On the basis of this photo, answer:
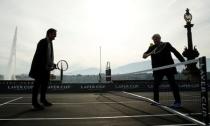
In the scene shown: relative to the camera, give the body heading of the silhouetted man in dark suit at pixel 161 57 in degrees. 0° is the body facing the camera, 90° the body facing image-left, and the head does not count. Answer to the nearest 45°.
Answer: approximately 45°

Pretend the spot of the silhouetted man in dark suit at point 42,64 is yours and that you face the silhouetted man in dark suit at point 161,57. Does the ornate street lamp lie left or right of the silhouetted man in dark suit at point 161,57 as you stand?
left

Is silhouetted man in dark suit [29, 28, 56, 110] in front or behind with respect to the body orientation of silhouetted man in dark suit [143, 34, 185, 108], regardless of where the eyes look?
in front

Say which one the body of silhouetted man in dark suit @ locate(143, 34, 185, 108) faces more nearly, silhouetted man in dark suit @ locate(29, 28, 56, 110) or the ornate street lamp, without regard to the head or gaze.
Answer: the silhouetted man in dark suit

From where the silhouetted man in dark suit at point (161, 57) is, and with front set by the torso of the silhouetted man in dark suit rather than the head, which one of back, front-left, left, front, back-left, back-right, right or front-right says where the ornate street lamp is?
back-right
